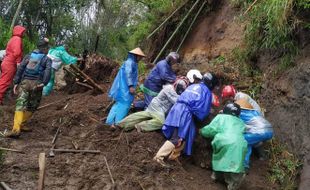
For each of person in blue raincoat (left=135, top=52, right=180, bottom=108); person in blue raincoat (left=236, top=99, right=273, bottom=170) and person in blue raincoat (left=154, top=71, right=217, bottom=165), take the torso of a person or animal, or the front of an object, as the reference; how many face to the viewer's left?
1

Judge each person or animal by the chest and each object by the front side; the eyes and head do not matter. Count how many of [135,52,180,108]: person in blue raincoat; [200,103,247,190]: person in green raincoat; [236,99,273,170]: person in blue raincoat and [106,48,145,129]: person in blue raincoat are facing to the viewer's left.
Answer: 1

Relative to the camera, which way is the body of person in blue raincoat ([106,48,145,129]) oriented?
to the viewer's right

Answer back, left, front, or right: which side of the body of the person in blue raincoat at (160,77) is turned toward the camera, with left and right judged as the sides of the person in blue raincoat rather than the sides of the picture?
right

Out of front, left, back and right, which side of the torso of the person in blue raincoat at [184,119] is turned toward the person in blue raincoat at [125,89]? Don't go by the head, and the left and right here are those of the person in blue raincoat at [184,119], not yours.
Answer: left

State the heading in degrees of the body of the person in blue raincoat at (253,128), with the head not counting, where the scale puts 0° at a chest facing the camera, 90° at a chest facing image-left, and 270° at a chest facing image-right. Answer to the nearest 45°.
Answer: approximately 90°

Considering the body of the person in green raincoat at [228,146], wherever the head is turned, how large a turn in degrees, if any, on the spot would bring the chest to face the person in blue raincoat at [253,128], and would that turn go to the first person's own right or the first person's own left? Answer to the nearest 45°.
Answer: approximately 45° to the first person's own right

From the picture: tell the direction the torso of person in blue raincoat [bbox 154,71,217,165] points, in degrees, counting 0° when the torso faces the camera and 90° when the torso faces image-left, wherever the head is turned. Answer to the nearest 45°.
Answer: approximately 225°

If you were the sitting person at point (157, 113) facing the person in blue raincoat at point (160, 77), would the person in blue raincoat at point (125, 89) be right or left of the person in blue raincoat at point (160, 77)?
left
